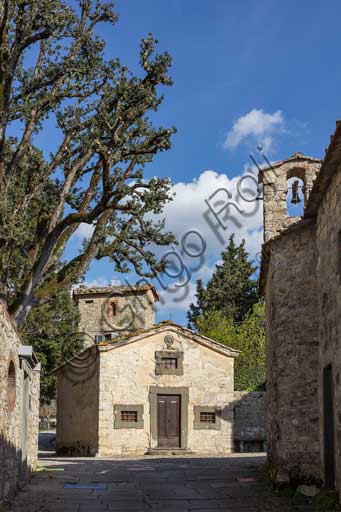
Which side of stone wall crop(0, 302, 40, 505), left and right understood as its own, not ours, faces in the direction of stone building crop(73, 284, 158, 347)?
left
